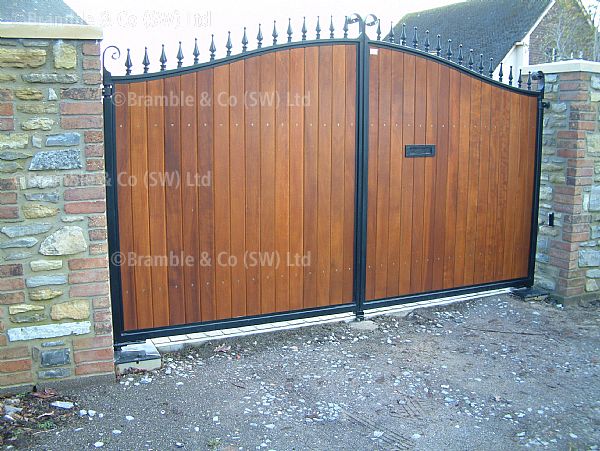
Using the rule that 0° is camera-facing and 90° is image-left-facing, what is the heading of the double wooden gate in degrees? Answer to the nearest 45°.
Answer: approximately 315°
